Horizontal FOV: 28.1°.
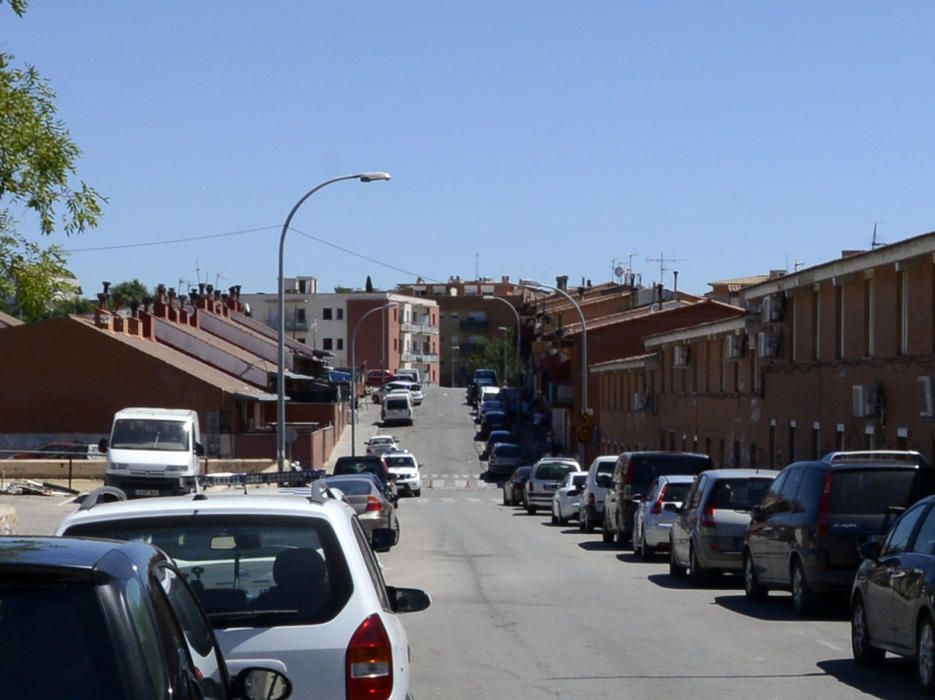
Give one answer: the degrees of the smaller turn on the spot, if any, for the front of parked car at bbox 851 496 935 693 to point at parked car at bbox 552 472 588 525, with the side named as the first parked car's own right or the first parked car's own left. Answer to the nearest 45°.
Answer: approximately 45° to the first parked car's own right

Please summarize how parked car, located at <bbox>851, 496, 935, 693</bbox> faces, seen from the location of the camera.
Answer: facing away from the viewer and to the left of the viewer

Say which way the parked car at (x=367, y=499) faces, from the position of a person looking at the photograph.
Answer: facing away from the viewer and to the right of the viewer

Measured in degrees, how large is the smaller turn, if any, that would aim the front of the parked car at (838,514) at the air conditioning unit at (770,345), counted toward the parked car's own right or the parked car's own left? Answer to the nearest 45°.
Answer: approximately 45° to the parked car's own right

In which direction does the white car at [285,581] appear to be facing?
away from the camera

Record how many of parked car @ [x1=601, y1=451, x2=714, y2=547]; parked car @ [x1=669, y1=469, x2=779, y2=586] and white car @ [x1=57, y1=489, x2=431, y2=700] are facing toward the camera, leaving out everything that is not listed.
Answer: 0

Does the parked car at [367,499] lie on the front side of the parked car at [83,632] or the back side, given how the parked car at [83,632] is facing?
on the front side

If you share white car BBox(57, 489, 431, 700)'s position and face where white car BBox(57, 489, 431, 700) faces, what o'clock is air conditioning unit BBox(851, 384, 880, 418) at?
The air conditioning unit is roughly at 1 o'clock from the white car.

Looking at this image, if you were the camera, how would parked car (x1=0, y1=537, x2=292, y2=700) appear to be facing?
facing away from the viewer and to the right of the viewer

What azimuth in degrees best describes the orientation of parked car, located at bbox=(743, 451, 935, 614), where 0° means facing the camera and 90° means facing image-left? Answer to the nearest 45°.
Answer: approximately 135°

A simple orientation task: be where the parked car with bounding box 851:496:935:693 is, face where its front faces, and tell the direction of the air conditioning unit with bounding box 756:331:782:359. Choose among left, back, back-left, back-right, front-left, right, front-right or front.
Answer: front-right

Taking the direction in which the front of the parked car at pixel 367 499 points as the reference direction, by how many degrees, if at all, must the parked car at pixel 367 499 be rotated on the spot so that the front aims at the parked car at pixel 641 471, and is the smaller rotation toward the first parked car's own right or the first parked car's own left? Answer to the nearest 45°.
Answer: approximately 45° to the first parked car's own right
